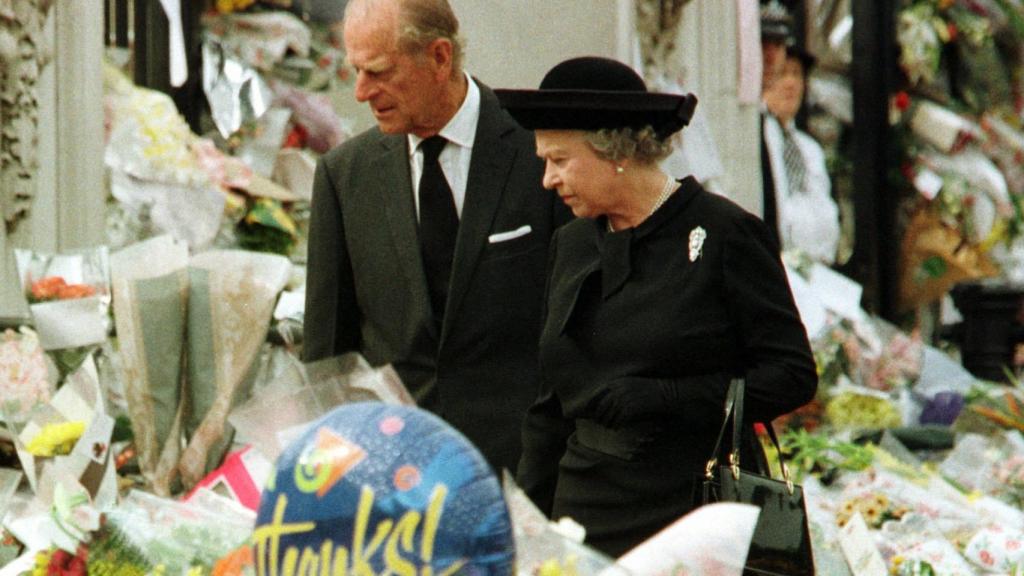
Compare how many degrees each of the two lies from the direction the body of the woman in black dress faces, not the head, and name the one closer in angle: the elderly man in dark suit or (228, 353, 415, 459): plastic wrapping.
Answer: the plastic wrapping

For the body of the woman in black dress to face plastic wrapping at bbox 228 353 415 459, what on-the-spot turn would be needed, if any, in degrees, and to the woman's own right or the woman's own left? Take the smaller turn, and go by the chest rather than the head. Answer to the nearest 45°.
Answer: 0° — they already face it

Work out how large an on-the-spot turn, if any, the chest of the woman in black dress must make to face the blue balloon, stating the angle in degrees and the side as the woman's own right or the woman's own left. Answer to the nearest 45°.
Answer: approximately 45° to the woman's own left

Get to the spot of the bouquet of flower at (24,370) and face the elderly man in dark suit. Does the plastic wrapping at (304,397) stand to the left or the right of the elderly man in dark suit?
right

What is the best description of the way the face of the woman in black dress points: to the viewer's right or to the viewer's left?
to the viewer's left

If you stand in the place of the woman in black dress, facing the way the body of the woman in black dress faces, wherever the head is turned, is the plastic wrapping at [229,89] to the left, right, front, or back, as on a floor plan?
right

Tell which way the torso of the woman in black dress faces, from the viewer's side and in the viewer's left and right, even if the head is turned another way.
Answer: facing the viewer and to the left of the viewer

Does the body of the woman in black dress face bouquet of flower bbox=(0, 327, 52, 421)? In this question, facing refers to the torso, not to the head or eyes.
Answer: no

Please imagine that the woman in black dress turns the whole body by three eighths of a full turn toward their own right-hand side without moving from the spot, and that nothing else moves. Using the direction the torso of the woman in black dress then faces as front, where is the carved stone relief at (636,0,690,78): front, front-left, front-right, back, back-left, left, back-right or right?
front

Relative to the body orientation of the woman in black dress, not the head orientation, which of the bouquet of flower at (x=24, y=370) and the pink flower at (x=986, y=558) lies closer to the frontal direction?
the bouquet of flower

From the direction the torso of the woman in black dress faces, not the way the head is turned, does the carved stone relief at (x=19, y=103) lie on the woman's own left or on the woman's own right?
on the woman's own right

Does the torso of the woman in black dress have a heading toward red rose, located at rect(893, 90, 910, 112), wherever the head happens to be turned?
no

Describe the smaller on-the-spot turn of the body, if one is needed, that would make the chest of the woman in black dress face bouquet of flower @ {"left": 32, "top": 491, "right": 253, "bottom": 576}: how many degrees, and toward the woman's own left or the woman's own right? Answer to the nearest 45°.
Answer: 0° — they already face it

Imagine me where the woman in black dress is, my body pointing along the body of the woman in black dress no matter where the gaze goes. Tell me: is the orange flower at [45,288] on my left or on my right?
on my right

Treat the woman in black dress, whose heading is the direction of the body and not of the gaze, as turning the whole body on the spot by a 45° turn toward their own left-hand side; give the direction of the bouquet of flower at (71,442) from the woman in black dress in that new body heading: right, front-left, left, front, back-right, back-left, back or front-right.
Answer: right

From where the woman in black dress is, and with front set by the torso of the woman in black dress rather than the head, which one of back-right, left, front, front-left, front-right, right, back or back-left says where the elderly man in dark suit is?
right
